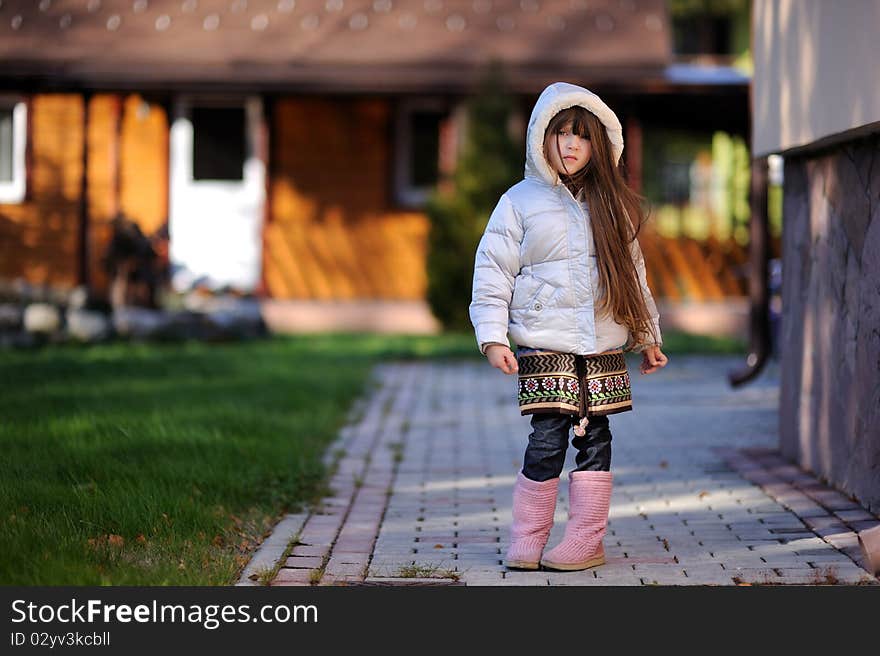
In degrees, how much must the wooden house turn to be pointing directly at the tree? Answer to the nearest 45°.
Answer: approximately 45° to its left

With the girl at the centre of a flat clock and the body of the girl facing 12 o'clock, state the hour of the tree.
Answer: The tree is roughly at 6 o'clock from the girl.

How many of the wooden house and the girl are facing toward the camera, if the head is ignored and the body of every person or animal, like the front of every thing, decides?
2

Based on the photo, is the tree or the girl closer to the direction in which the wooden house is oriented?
the girl

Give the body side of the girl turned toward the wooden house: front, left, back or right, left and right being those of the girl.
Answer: back

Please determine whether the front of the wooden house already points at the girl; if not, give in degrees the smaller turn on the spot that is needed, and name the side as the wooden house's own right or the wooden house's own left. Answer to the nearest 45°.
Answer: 0° — it already faces them

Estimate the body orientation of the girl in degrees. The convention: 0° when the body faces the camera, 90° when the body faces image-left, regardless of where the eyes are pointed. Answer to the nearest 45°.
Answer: approximately 0°

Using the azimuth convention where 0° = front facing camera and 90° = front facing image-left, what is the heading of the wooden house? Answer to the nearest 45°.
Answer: approximately 0°
